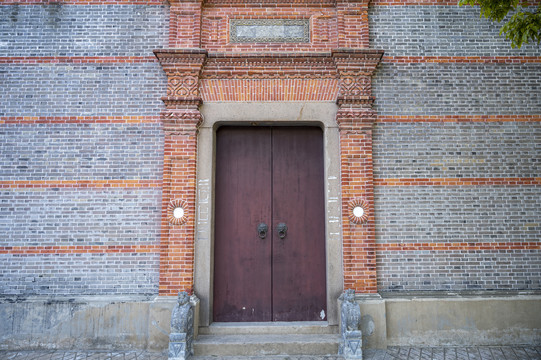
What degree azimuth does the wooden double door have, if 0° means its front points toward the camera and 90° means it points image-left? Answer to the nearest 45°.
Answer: approximately 0°
